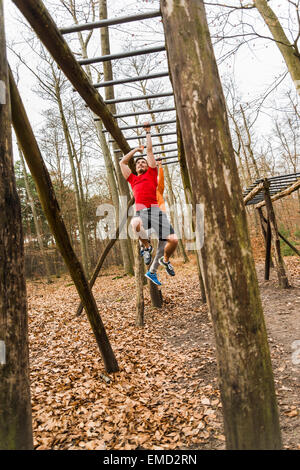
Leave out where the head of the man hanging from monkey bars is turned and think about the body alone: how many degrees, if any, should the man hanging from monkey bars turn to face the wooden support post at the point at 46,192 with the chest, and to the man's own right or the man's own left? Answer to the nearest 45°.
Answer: approximately 45° to the man's own right

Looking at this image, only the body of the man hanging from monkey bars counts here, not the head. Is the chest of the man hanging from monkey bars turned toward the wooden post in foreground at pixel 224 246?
yes

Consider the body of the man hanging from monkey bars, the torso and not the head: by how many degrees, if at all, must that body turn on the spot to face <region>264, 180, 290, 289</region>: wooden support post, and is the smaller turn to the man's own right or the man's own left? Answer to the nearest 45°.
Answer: approximately 135° to the man's own left

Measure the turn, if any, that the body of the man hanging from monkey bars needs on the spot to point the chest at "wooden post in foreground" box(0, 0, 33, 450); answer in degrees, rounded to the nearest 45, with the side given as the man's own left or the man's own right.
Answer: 0° — they already face it

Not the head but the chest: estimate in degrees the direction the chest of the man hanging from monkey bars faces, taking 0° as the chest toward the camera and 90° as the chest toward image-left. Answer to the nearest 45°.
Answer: approximately 0°
